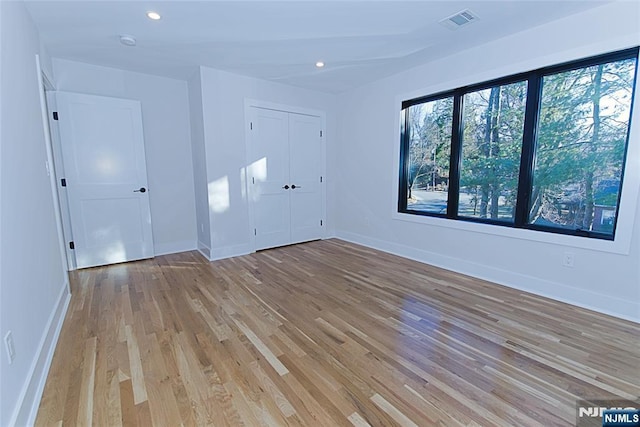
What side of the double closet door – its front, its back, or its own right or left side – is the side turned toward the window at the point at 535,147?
front

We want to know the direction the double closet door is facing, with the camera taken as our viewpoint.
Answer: facing the viewer and to the right of the viewer

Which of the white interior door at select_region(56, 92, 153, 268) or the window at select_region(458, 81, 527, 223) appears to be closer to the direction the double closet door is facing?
the window

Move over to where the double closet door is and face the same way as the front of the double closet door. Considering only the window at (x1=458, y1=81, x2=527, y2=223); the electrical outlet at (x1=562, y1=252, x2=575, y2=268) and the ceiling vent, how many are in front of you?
3

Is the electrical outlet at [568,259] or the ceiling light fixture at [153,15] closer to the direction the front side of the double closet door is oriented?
the electrical outlet

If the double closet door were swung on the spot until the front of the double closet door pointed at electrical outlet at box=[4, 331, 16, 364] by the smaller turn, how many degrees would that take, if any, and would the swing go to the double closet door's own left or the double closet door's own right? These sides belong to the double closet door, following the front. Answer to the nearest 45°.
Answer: approximately 90° to the double closet door's own right

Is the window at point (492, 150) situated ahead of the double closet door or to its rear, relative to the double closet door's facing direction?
ahead

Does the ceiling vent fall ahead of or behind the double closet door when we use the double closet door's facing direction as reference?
ahead

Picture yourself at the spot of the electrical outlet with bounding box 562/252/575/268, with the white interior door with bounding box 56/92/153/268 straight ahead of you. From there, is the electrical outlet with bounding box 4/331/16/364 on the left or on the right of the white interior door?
left

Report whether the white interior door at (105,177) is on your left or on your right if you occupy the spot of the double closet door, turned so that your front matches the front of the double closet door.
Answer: on your right

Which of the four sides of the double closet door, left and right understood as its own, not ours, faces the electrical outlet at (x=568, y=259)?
front
